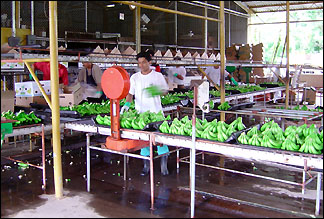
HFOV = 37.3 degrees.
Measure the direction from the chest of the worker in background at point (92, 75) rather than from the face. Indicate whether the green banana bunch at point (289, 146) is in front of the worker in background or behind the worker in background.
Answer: in front

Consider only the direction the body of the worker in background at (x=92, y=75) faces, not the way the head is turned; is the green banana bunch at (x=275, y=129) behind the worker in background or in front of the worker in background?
in front

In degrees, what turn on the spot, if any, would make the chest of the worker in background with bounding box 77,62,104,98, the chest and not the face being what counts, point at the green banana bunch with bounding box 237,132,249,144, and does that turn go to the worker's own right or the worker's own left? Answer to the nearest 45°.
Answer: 0° — they already face it

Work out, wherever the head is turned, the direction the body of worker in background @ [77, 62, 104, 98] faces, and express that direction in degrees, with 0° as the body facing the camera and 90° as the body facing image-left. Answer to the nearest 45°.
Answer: approximately 0°

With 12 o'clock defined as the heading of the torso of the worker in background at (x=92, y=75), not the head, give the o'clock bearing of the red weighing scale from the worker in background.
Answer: The red weighing scale is roughly at 12 o'clock from the worker in background.
